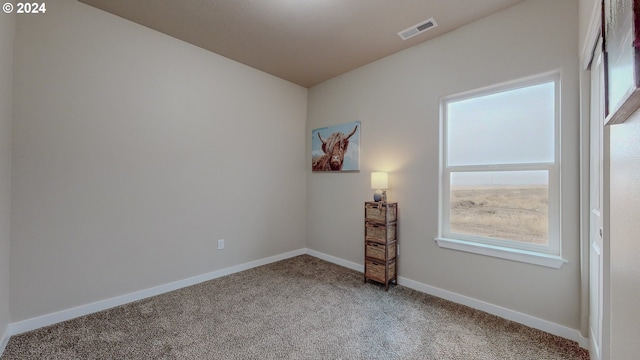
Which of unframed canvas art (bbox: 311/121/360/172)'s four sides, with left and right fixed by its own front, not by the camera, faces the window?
left

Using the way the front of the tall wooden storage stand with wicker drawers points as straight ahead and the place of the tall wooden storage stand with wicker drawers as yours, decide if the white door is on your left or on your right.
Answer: on your left

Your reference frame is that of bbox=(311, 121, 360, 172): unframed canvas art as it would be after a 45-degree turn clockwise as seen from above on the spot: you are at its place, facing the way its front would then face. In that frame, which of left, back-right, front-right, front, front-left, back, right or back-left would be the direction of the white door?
back-left
